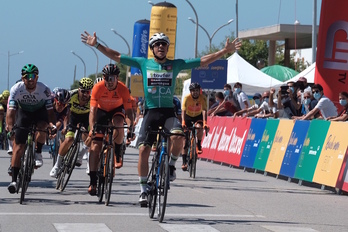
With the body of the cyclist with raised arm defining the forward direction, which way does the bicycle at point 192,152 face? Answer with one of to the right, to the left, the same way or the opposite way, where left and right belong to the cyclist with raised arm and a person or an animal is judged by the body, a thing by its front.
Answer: the same way

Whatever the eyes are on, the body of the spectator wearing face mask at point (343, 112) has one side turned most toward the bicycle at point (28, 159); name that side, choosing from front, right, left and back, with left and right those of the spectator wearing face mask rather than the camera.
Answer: front

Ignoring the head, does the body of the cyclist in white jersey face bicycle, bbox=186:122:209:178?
no

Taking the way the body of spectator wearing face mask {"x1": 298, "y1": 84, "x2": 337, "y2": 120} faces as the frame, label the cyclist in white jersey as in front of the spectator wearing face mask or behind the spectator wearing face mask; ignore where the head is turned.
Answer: in front

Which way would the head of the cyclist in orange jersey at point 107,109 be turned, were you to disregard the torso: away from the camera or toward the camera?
toward the camera

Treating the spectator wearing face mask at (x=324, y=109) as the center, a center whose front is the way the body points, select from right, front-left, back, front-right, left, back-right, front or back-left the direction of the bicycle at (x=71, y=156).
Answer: front

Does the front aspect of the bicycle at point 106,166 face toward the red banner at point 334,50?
no

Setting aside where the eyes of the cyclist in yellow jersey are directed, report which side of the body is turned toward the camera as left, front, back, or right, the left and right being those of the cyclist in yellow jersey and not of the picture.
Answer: front

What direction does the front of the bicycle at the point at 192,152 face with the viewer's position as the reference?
facing the viewer

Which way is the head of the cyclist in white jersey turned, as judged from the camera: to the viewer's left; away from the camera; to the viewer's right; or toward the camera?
toward the camera

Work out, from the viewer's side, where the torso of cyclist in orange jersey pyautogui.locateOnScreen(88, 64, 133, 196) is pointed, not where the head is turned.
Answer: toward the camera

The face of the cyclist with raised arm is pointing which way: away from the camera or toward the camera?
toward the camera
